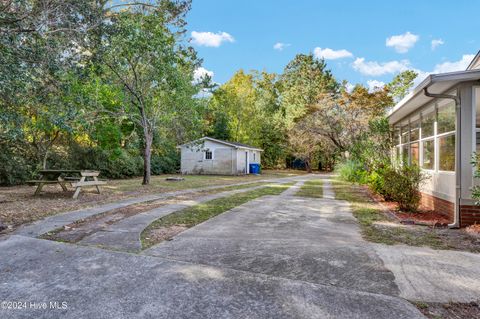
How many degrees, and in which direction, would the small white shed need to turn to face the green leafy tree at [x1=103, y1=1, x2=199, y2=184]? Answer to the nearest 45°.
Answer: approximately 90° to its right

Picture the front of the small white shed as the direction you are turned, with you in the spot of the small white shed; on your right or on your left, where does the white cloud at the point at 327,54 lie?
on your left

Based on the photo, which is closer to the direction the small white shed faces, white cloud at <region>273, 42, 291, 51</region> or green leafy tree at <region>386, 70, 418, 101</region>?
the green leafy tree

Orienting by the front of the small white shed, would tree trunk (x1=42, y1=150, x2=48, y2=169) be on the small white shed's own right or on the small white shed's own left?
on the small white shed's own right
